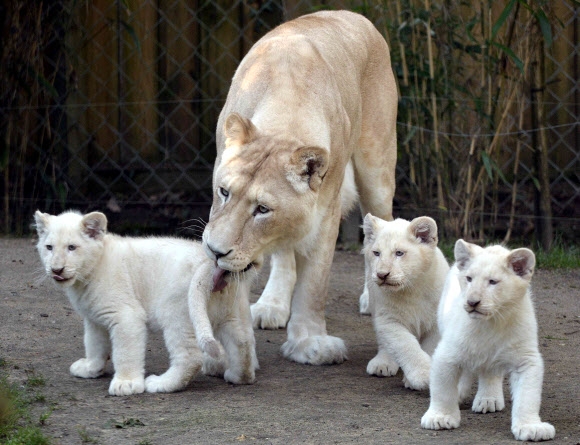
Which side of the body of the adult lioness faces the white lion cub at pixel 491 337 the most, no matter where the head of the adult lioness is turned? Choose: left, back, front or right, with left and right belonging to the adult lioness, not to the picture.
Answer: left

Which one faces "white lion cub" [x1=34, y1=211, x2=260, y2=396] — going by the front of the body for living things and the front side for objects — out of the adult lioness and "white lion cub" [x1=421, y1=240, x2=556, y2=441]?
the adult lioness

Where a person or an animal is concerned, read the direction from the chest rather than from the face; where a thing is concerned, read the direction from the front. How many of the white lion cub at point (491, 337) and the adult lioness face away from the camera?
0

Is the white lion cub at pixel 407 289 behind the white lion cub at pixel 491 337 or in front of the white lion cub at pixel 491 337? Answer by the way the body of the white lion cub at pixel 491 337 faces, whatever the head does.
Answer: behind

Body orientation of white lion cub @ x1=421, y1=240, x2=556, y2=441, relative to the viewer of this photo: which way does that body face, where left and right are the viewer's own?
facing the viewer

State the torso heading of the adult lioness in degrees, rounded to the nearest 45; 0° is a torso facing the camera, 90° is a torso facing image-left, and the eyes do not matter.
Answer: approximately 45°

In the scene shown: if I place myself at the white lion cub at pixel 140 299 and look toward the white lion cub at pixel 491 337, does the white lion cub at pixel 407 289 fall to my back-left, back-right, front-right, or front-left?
front-left

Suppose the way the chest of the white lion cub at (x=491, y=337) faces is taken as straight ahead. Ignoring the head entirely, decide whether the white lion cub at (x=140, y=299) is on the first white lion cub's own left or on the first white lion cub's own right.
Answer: on the first white lion cub's own right

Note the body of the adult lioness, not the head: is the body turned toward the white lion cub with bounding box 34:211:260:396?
yes
